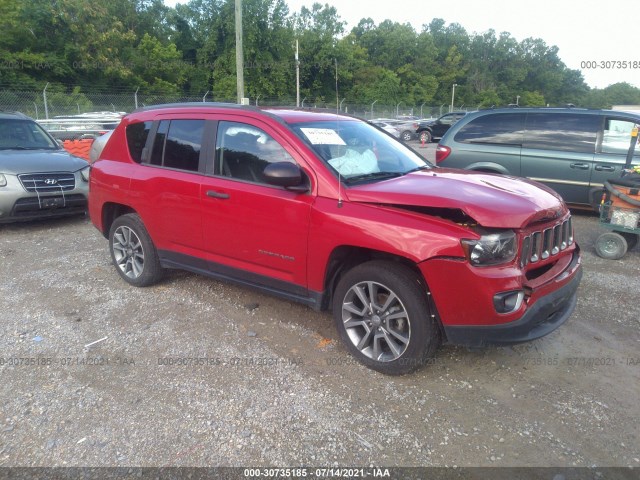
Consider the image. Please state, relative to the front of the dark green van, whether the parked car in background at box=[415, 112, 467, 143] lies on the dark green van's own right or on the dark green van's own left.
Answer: on the dark green van's own left

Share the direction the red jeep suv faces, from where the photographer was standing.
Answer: facing the viewer and to the right of the viewer

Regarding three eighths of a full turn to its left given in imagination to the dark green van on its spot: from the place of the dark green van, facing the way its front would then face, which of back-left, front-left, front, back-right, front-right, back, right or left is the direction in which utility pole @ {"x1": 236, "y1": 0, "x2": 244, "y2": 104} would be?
front

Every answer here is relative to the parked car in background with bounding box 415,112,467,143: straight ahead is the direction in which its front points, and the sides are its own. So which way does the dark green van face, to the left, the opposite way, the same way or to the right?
the opposite way

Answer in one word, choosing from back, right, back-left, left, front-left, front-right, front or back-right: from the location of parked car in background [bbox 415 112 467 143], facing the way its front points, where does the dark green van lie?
left

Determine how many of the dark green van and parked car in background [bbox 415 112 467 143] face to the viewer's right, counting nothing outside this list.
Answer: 1

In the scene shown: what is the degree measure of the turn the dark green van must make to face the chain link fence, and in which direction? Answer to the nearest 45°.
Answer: approximately 135° to its left

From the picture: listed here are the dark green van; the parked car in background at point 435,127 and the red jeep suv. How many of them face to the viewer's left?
1

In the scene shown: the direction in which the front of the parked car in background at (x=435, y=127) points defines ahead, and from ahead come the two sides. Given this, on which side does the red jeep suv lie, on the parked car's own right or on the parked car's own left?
on the parked car's own left

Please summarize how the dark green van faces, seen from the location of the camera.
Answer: facing to the right of the viewer

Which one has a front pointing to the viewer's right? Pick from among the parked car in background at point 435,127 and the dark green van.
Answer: the dark green van

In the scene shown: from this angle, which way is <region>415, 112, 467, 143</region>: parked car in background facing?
to the viewer's left

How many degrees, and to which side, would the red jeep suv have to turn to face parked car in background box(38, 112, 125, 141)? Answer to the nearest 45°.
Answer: approximately 180°

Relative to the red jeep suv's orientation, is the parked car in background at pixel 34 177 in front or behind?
behind

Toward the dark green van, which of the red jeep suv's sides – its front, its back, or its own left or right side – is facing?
left
